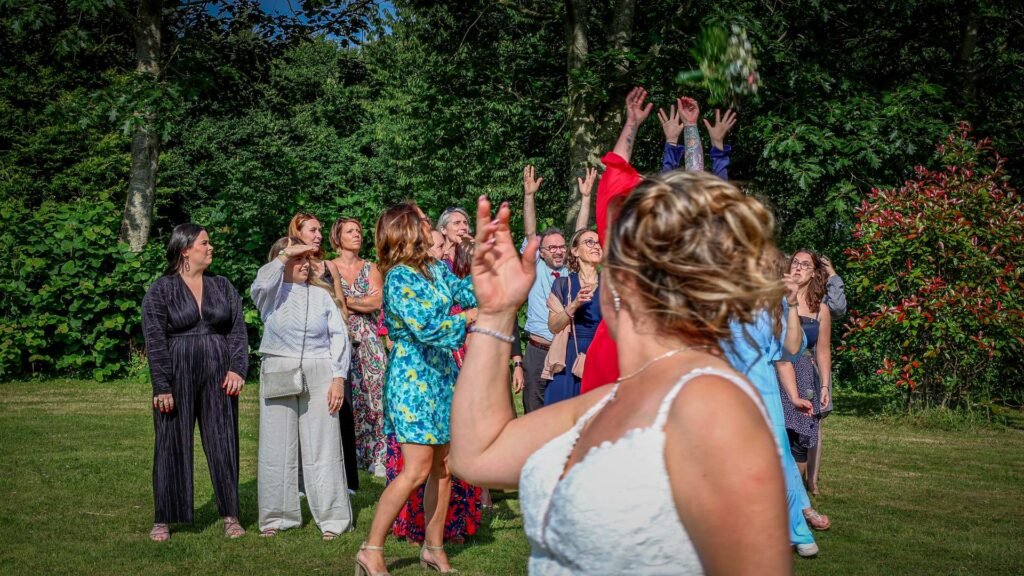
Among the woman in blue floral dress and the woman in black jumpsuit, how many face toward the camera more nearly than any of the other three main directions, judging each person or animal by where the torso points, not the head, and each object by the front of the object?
1

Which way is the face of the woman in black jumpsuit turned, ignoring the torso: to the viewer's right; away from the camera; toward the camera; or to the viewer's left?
to the viewer's right

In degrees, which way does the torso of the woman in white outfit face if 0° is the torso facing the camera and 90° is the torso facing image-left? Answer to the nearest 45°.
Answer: approximately 0°

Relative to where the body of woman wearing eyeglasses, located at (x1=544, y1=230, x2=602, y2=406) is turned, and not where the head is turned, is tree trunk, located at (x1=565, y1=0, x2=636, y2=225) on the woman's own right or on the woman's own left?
on the woman's own left

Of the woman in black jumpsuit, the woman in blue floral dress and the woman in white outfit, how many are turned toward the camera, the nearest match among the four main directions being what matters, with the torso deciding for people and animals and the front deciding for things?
2

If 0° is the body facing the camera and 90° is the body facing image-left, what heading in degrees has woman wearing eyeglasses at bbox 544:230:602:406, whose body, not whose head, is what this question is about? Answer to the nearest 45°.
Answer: approximately 315°

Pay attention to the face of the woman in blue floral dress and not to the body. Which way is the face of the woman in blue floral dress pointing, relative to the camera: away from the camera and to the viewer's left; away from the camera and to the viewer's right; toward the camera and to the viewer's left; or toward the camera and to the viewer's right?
away from the camera and to the viewer's right

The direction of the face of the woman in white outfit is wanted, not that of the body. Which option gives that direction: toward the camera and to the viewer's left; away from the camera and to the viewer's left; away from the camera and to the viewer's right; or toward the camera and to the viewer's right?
toward the camera and to the viewer's right
